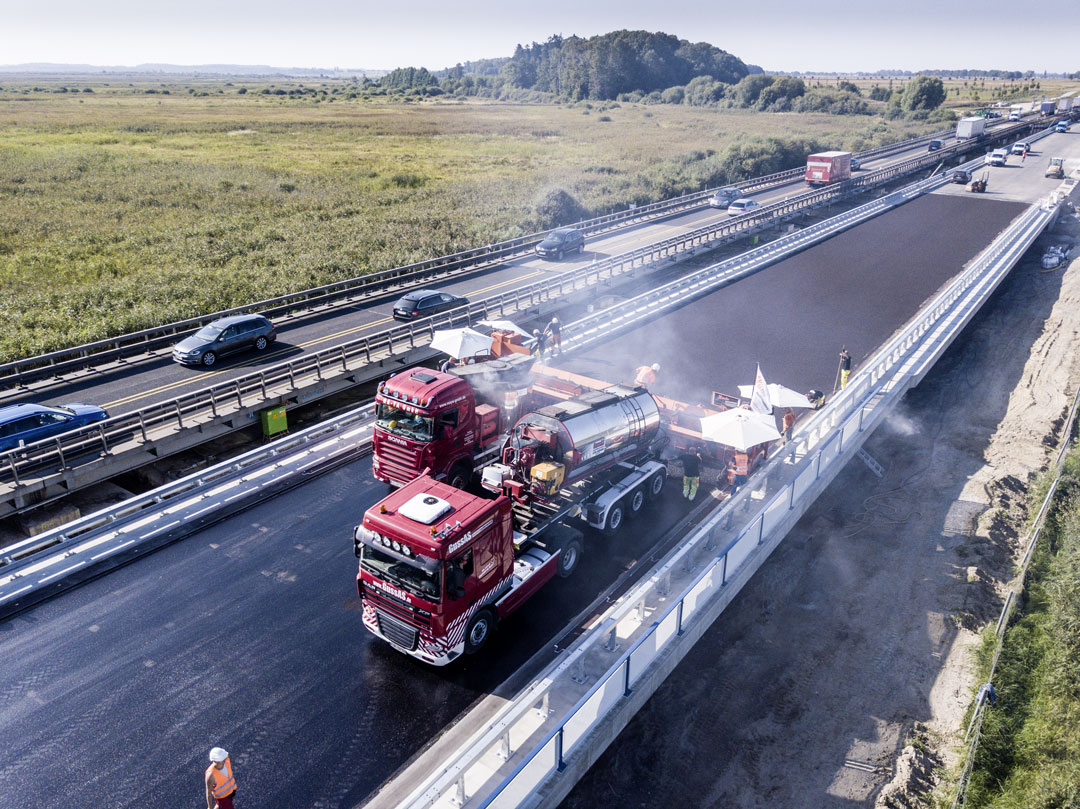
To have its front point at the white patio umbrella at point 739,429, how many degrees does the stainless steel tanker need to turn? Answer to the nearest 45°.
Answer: approximately 180°

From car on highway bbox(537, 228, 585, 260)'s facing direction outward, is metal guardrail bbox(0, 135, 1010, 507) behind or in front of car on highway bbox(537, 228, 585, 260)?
in front

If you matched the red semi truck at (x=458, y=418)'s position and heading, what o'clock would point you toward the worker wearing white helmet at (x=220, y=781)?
The worker wearing white helmet is roughly at 11 o'clock from the red semi truck.

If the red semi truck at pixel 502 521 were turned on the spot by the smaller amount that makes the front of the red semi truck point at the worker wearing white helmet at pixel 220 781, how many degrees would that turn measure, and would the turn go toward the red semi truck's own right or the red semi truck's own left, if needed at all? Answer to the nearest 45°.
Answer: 0° — it already faces them

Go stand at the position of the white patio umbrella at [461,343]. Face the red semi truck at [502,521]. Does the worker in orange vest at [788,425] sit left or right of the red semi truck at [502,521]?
left

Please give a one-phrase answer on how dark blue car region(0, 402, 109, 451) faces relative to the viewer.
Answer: facing away from the viewer and to the right of the viewer

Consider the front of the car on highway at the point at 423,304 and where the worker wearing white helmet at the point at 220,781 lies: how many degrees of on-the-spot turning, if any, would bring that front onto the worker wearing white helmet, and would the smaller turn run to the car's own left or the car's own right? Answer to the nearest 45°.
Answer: approximately 135° to the car's own right

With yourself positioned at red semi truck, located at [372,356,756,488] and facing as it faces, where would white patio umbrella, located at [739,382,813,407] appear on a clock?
The white patio umbrella is roughly at 7 o'clock from the red semi truck.

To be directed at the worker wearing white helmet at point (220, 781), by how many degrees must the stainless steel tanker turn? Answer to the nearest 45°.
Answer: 0° — it already faces them

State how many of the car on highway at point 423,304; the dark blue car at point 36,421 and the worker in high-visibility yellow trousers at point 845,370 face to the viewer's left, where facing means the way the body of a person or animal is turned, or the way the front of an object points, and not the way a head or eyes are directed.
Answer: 1

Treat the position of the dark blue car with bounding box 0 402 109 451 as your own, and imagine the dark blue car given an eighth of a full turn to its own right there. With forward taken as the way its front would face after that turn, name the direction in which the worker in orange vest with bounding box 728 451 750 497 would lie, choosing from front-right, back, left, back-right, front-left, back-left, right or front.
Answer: front-right

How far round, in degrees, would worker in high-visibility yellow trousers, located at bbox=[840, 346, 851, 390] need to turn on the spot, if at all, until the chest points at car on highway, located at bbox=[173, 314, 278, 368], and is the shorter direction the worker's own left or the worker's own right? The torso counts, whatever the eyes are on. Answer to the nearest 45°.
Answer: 0° — they already face it

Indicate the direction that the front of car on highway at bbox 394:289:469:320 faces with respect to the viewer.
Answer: facing away from the viewer and to the right of the viewer

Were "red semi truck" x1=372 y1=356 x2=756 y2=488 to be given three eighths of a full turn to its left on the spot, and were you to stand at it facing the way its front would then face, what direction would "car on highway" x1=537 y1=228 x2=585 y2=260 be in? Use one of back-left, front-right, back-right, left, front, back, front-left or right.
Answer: left

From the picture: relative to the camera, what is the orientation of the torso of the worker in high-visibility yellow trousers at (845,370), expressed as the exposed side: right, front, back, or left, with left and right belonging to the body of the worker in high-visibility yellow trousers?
left

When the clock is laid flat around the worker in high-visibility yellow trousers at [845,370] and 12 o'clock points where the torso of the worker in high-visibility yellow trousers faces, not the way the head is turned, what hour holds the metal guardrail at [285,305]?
The metal guardrail is roughly at 12 o'clock from the worker in high-visibility yellow trousers.
